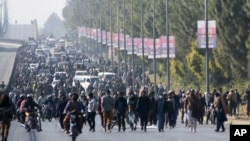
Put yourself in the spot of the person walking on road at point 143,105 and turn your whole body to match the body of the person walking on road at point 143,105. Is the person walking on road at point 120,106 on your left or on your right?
on your right

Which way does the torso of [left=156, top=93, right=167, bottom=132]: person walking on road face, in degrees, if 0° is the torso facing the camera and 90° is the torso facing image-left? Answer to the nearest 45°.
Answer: approximately 0°

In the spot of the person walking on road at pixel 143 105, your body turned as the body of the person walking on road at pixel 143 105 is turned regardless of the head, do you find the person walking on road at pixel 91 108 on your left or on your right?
on your right
